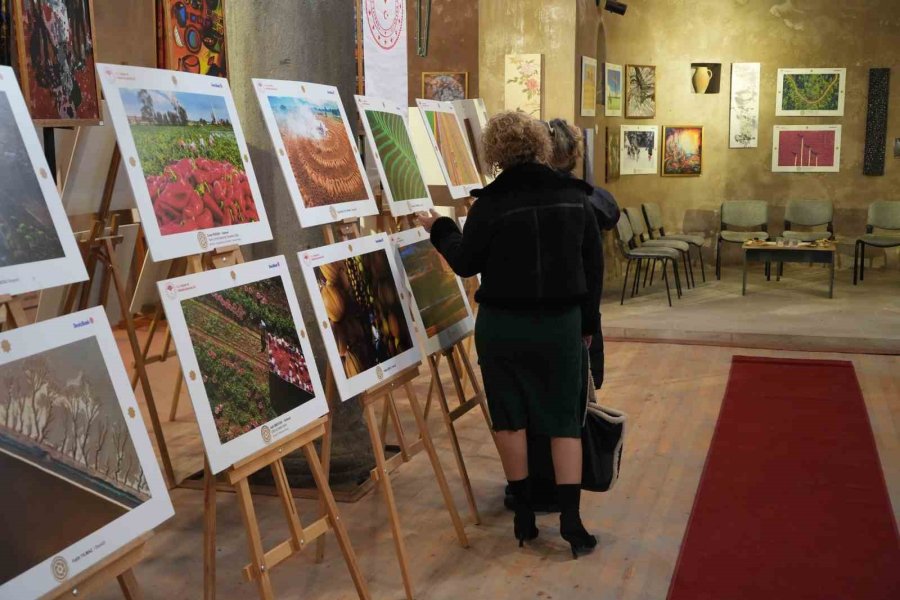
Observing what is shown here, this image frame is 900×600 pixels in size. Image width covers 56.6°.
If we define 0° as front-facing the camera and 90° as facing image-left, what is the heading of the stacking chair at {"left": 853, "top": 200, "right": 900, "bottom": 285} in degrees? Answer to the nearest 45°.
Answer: approximately 45°

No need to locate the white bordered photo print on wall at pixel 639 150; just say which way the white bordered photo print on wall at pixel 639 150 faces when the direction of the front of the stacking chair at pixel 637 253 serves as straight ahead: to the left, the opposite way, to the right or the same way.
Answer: to the right

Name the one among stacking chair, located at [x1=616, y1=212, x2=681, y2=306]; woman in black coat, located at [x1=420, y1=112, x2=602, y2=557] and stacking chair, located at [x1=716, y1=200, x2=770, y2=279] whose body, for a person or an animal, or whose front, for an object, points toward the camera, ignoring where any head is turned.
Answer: stacking chair, located at [x1=716, y1=200, x2=770, y2=279]

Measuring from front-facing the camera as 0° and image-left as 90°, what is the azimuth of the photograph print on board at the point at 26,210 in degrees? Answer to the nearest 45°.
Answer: approximately 315°

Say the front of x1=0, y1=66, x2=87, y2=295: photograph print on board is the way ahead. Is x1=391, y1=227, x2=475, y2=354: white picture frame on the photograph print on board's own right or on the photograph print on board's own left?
on the photograph print on board's own left

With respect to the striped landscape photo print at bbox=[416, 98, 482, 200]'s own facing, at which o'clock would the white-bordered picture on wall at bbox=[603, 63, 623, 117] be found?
The white-bordered picture on wall is roughly at 8 o'clock from the striped landscape photo print.

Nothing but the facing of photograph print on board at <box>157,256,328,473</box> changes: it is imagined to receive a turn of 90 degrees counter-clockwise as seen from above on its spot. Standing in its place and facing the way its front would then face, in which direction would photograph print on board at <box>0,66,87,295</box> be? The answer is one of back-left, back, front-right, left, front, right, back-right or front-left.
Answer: back

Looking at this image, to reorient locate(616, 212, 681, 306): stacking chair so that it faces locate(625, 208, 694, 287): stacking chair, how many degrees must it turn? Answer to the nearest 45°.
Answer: approximately 90° to its left

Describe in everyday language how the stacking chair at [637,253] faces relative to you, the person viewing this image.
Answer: facing to the right of the viewer

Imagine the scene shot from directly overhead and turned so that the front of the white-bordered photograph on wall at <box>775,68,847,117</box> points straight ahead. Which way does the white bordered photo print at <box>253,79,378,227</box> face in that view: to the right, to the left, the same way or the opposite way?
to the left

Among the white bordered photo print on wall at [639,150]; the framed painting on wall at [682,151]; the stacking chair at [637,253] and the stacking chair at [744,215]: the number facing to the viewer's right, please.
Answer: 1

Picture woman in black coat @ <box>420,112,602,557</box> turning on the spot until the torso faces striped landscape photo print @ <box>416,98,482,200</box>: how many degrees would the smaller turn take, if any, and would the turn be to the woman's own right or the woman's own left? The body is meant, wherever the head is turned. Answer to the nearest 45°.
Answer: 0° — they already face it

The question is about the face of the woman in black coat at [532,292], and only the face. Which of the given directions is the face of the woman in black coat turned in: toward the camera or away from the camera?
away from the camera

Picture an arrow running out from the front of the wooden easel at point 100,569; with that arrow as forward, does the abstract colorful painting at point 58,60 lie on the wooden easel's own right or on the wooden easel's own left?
on the wooden easel's own left

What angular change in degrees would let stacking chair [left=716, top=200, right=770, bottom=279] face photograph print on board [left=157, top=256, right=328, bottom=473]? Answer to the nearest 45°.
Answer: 0° — it already faces it

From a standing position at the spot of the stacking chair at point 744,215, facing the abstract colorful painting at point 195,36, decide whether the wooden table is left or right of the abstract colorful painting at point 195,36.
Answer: left

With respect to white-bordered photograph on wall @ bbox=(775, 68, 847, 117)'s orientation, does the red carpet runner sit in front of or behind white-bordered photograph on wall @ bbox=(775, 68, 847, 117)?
in front

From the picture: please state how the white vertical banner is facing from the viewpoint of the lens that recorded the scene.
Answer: facing the viewer and to the right of the viewer
